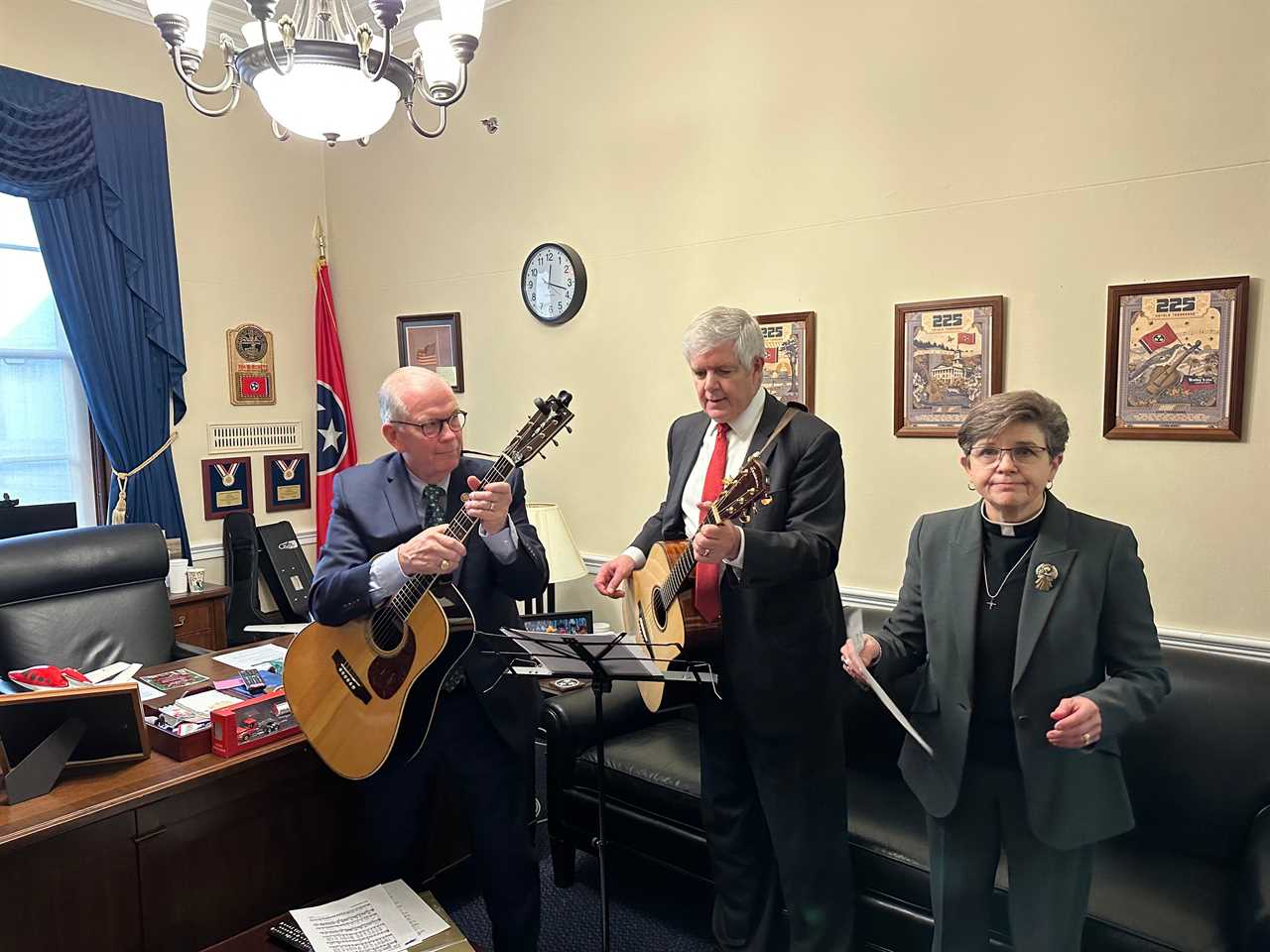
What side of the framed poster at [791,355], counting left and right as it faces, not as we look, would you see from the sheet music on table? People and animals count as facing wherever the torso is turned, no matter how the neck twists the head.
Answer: front

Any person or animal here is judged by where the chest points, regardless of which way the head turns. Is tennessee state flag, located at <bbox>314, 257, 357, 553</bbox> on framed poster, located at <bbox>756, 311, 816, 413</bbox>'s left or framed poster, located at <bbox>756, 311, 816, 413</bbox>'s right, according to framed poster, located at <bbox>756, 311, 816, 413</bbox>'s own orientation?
on its right

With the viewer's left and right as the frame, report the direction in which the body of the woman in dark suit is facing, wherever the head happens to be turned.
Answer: facing the viewer

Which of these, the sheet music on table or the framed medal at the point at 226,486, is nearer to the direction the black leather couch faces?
the sheet music on table

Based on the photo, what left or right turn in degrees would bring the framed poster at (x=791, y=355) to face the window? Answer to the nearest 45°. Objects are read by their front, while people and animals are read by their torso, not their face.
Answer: approximately 45° to its right

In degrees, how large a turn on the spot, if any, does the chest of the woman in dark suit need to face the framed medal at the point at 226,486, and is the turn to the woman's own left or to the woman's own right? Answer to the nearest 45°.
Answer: approximately 90° to the woman's own right

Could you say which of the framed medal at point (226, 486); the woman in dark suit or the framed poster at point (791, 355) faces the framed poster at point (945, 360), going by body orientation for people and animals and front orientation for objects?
the framed medal

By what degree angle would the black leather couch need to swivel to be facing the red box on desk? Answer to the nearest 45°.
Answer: approximately 45° to its right

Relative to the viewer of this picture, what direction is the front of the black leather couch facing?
facing the viewer and to the left of the viewer

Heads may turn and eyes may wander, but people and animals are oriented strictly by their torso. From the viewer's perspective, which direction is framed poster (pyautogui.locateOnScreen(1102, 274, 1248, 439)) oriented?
toward the camera

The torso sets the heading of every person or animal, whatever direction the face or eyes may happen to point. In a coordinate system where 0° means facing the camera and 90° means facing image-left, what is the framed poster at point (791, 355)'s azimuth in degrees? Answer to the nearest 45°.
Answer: approximately 45°
